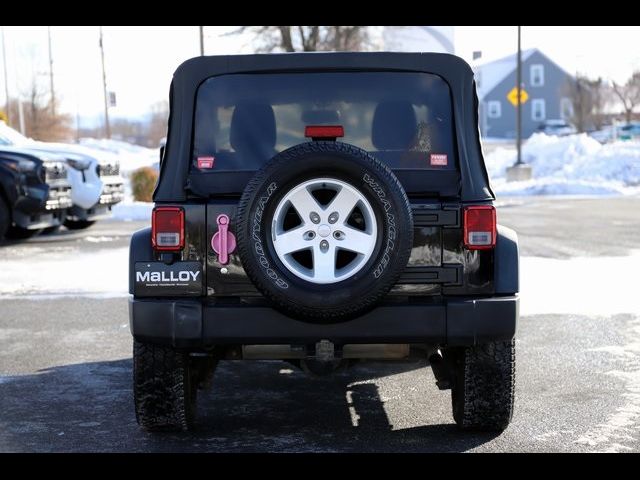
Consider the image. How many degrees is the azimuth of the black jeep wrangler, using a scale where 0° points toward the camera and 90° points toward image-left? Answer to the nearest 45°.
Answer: approximately 180°

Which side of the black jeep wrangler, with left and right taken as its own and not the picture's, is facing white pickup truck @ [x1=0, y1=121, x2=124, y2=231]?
front

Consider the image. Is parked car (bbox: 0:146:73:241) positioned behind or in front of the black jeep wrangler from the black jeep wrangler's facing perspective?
in front

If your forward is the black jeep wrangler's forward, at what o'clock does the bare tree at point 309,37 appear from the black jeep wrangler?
The bare tree is roughly at 12 o'clock from the black jeep wrangler.

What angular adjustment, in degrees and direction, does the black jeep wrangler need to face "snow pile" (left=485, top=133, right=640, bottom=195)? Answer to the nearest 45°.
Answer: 0° — it already faces it
